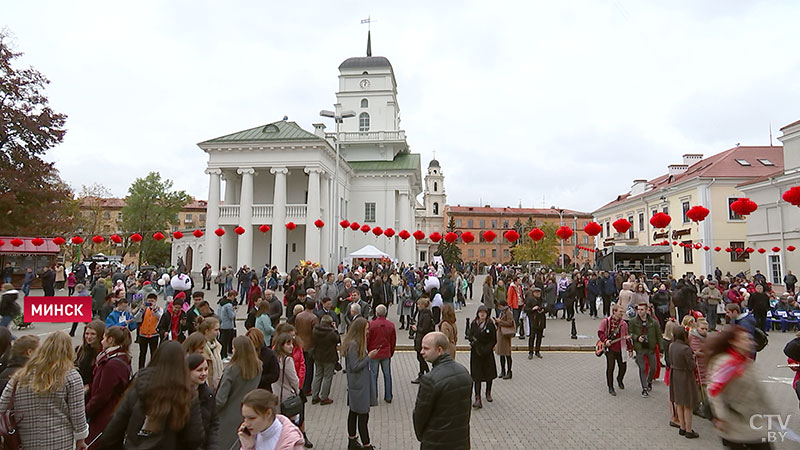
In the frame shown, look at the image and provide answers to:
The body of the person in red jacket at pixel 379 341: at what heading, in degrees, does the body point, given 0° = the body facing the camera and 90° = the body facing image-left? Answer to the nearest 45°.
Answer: approximately 180°

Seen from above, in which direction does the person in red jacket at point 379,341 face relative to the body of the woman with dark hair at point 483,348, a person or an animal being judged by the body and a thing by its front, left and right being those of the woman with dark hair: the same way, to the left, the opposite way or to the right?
the opposite way

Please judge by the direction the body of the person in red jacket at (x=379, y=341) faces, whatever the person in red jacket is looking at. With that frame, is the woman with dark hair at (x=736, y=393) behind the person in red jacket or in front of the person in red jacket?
behind

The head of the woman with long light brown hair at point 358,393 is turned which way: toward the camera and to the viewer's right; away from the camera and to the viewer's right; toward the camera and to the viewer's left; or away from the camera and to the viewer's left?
away from the camera and to the viewer's right

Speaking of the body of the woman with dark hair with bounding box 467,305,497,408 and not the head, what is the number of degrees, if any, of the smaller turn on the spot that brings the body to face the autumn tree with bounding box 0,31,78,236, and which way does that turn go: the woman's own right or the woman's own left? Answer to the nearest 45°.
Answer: approximately 135° to the woman's own right

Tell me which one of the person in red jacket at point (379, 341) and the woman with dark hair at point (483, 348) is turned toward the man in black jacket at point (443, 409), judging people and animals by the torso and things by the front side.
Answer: the woman with dark hair

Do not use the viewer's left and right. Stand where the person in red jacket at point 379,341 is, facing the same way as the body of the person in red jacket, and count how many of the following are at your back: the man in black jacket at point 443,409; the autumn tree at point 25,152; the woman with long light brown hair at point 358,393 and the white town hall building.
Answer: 2

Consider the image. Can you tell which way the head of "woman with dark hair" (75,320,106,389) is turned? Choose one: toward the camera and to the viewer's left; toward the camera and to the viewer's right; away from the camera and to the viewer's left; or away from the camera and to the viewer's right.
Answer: toward the camera and to the viewer's right

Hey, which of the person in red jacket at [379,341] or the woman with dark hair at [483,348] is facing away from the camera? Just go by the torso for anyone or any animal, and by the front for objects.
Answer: the person in red jacket

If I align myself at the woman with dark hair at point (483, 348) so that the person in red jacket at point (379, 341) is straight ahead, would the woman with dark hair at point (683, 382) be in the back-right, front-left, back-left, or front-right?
back-left

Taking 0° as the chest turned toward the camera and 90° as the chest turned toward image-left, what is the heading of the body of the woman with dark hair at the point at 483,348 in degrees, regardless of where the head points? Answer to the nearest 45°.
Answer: approximately 0°

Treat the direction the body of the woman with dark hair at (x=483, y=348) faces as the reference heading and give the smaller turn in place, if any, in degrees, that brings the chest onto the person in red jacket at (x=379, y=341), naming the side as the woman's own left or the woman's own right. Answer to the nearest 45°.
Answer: approximately 90° to the woman's own right

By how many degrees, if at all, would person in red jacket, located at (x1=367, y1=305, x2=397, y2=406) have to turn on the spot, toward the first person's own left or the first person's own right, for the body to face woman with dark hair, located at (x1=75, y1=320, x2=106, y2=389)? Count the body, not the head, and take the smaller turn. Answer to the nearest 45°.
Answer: approximately 135° to the first person's own left

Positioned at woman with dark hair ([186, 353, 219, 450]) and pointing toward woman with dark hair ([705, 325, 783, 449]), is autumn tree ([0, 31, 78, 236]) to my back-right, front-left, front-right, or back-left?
back-left
